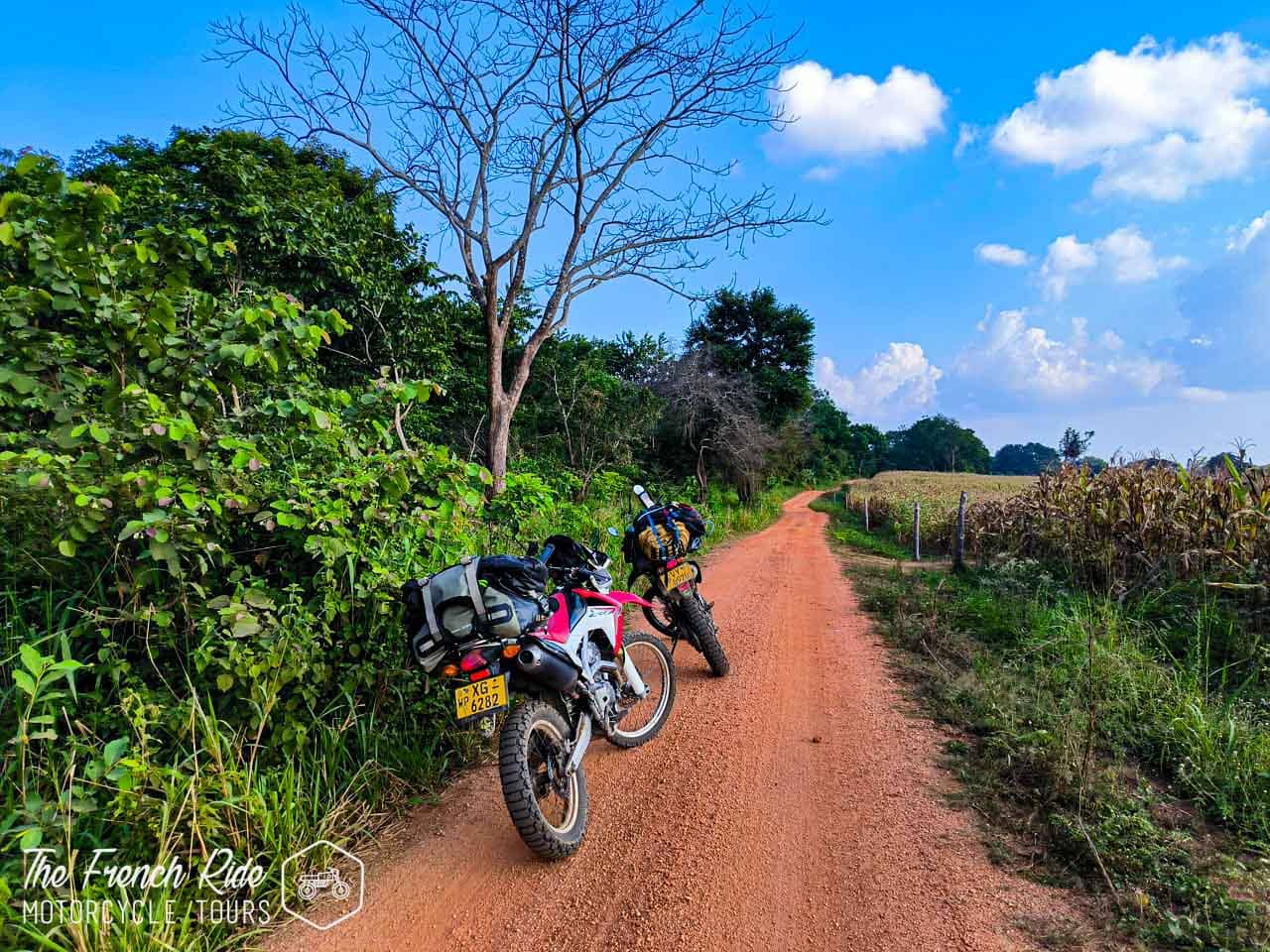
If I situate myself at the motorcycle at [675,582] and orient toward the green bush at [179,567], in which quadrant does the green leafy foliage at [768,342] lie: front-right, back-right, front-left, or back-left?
back-right

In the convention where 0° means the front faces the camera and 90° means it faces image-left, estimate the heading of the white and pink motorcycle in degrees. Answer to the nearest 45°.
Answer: approximately 225°

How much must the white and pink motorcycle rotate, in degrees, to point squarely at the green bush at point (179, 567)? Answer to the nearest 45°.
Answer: approximately 135° to its left

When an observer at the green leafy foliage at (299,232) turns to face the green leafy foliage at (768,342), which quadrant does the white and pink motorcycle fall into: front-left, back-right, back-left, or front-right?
back-right

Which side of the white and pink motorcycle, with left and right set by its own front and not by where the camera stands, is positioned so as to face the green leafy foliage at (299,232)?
left

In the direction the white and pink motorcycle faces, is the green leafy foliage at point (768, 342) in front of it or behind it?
in front

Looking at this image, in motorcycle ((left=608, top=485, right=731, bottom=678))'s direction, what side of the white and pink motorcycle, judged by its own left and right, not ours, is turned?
front
